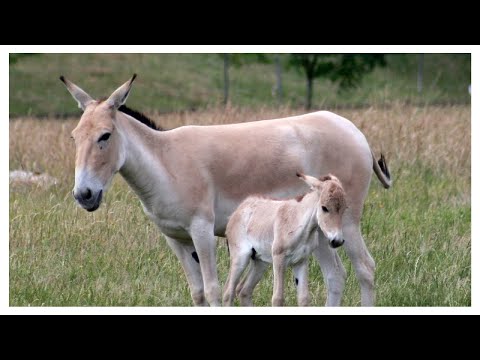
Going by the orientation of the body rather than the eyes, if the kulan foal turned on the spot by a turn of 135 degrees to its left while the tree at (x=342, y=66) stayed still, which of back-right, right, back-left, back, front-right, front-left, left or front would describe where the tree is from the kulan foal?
front

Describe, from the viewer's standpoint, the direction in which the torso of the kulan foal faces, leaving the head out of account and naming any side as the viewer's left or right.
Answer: facing the viewer and to the right of the viewer
